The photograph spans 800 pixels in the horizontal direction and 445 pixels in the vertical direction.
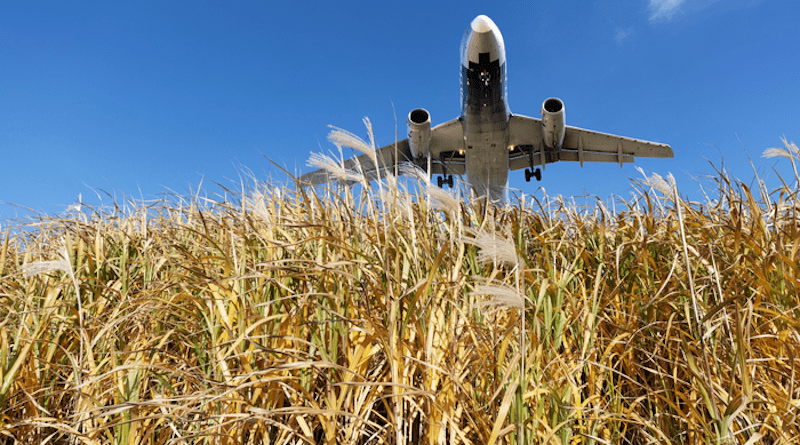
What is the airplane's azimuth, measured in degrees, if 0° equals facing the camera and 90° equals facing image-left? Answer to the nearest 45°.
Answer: approximately 0°
